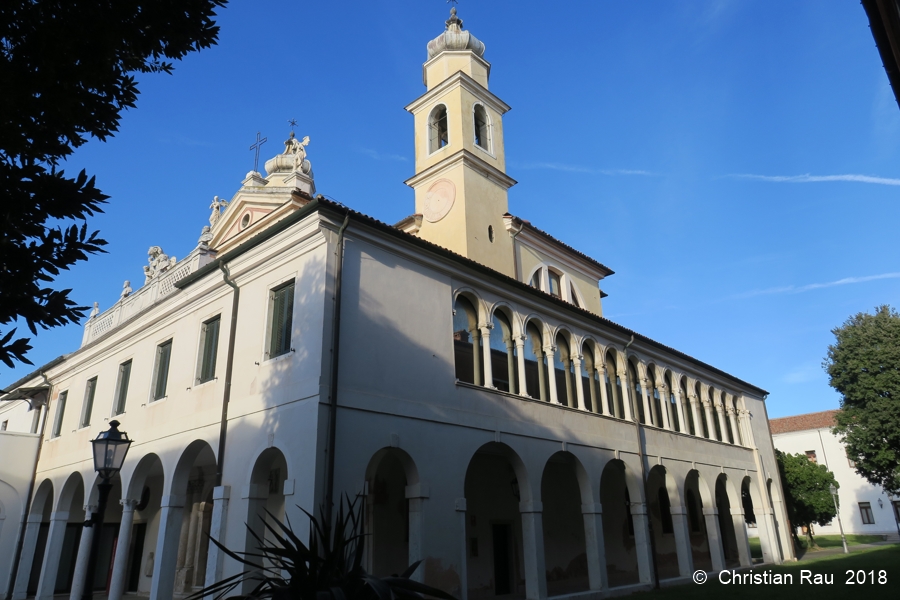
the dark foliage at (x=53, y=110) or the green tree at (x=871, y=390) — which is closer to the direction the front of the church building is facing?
the dark foliage

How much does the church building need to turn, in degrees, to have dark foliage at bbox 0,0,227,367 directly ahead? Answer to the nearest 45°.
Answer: approximately 45° to its left

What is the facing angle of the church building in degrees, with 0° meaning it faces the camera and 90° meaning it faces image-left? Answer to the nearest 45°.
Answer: approximately 45°

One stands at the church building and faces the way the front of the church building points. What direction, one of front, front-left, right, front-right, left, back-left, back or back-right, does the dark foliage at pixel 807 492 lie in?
back

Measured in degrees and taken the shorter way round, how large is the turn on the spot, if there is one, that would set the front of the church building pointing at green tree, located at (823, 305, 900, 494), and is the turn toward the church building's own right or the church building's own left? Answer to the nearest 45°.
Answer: approximately 180°

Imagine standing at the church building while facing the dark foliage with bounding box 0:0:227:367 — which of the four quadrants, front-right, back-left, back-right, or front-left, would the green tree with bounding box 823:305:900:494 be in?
back-left
